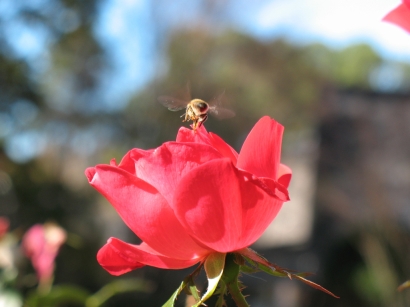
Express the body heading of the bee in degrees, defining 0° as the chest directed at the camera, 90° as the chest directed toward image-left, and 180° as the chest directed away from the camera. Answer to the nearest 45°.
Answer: approximately 45°
